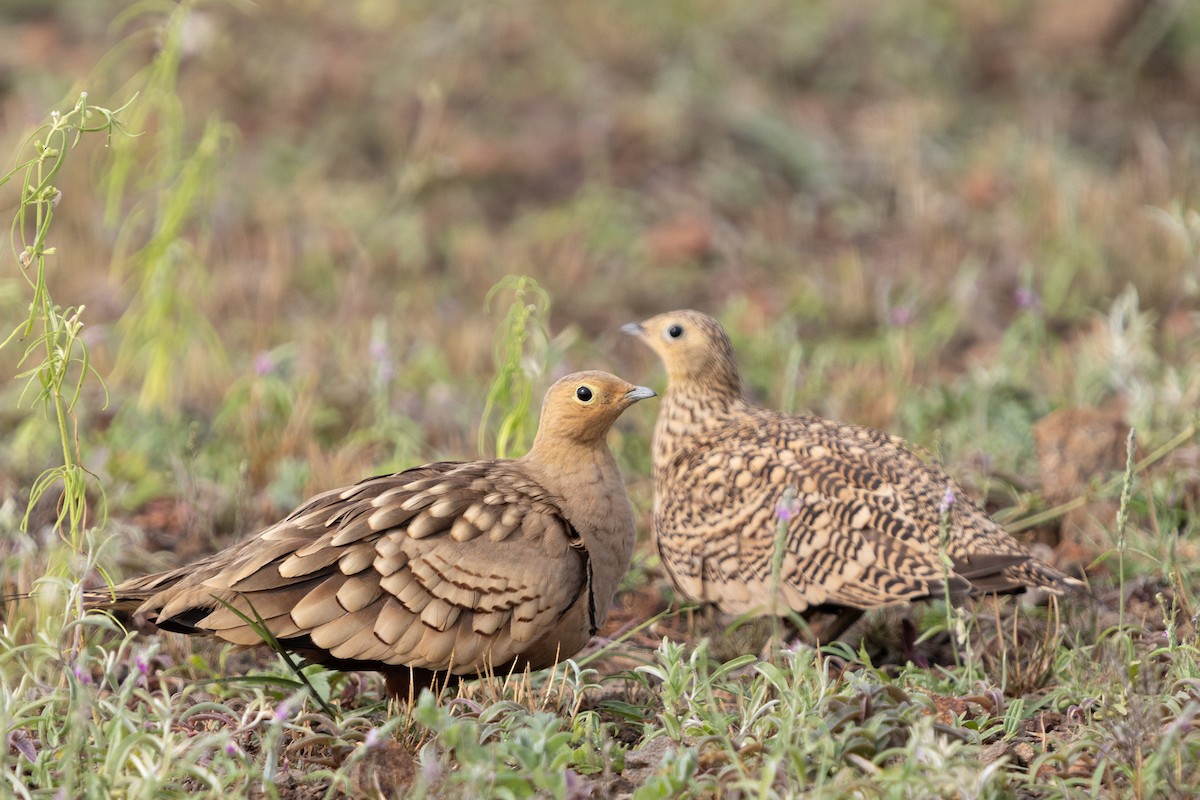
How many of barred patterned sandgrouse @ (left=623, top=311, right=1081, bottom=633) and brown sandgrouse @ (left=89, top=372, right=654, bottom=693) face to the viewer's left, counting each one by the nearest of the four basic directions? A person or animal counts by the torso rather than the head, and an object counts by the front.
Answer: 1

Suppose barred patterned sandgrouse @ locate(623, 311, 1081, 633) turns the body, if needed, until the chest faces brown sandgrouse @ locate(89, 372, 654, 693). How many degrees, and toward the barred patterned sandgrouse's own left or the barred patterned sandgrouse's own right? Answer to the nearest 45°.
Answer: approximately 45° to the barred patterned sandgrouse's own left

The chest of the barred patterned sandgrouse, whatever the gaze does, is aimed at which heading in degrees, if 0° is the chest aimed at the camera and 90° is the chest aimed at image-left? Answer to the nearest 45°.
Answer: approximately 90°

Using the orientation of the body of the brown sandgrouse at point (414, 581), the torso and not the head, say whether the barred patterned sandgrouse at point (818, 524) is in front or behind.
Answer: in front

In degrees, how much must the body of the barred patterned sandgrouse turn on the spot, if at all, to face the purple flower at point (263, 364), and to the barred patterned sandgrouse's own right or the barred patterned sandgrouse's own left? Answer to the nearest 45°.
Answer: approximately 45° to the barred patterned sandgrouse's own right

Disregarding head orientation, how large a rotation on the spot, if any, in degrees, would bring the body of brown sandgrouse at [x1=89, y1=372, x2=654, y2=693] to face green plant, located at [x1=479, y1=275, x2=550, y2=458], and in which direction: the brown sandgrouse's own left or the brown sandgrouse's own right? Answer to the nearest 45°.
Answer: approximately 90° to the brown sandgrouse's own left

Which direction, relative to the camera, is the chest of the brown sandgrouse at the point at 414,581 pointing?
to the viewer's right

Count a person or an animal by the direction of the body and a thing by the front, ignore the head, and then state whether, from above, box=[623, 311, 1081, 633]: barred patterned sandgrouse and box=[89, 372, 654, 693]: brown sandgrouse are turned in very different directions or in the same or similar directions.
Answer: very different directions
